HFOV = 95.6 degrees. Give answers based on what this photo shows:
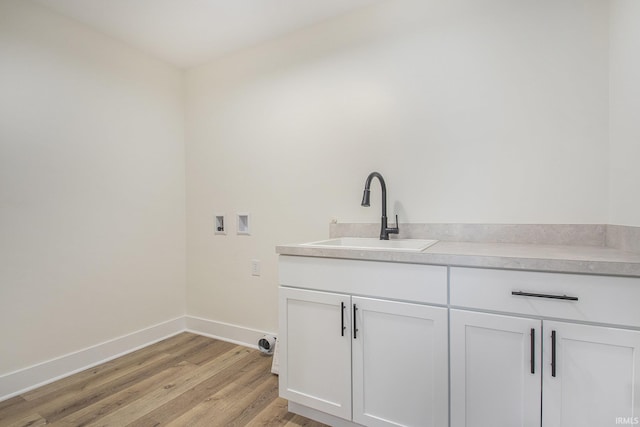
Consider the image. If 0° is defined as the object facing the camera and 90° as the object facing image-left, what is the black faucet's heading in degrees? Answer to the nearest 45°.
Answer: approximately 45°

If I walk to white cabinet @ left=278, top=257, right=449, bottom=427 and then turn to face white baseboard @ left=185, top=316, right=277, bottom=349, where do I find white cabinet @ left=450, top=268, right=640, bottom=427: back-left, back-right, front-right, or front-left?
back-right

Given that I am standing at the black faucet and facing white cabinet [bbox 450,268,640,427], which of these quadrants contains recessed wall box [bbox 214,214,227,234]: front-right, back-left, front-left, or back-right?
back-right

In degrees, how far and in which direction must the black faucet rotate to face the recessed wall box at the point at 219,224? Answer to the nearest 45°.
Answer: approximately 45° to its right

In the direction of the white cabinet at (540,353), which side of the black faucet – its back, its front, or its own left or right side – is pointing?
left

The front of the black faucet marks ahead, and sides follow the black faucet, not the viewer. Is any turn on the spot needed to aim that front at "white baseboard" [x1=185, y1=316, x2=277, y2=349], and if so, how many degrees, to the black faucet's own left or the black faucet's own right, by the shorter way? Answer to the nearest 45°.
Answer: approximately 45° to the black faucet's own right

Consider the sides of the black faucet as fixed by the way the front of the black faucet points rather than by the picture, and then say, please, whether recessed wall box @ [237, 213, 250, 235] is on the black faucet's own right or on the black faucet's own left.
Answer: on the black faucet's own right
